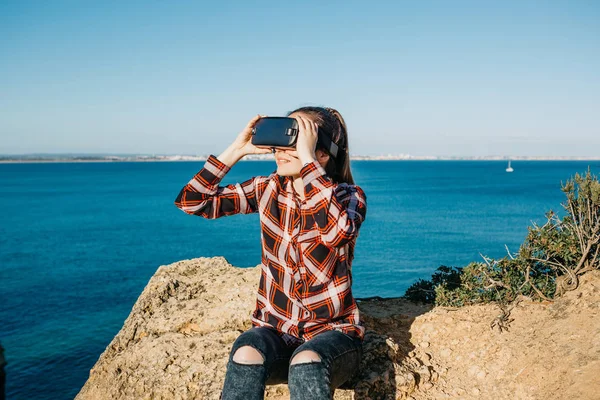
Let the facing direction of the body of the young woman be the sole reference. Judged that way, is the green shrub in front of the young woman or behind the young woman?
behind

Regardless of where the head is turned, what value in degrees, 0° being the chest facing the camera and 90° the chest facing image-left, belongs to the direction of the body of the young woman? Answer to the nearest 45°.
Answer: approximately 45°

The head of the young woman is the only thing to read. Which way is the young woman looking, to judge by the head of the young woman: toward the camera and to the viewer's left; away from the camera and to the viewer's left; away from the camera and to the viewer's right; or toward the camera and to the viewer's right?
toward the camera and to the viewer's left
